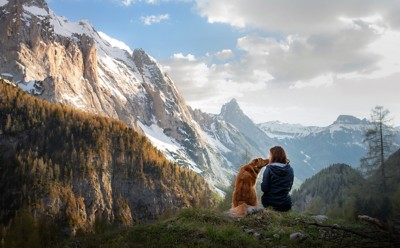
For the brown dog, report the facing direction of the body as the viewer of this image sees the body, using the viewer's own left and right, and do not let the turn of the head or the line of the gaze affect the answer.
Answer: facing away from the viewer and to the right of the viewer
